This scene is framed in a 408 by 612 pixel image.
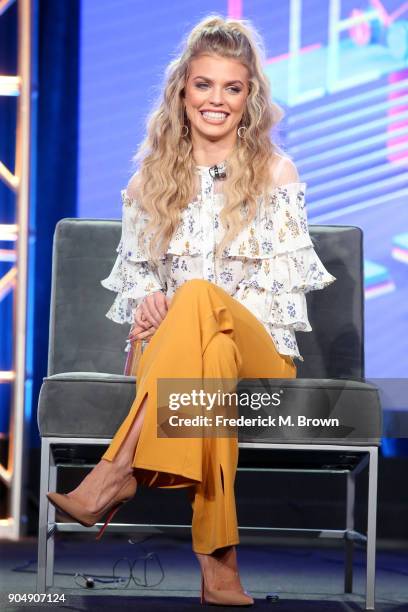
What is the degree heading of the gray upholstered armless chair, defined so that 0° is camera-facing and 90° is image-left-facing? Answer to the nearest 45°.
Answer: approximately 0°
